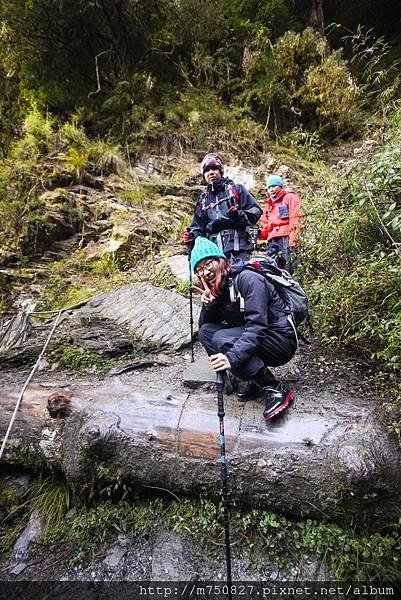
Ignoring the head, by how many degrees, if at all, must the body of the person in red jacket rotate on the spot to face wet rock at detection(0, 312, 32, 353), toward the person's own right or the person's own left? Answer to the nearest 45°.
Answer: approximately 45° to the person's own right

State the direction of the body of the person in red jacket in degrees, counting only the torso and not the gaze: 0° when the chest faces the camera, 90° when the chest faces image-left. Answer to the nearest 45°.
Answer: approximately 45°

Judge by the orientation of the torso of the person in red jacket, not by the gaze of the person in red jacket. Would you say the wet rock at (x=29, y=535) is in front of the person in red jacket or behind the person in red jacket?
in front

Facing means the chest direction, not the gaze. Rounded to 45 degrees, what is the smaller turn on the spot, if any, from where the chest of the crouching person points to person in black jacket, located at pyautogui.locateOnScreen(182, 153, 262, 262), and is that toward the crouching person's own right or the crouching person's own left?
approximately 135° to the crouching person's own right

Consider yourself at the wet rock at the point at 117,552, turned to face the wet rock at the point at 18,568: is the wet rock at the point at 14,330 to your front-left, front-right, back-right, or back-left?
front-right

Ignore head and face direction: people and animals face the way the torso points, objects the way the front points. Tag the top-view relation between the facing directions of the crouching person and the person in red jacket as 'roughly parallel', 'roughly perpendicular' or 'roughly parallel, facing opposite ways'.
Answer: roughly parallel

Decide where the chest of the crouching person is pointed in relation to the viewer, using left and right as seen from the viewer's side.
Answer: facing the viewer and to the left of the viewer

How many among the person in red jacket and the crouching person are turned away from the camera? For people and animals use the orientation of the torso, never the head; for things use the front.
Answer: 0

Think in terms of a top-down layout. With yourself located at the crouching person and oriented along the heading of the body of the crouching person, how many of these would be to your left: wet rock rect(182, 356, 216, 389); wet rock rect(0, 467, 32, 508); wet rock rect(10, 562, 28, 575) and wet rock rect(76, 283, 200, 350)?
0

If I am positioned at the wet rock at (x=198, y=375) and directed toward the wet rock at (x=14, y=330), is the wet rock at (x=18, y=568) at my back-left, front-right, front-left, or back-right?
front-left

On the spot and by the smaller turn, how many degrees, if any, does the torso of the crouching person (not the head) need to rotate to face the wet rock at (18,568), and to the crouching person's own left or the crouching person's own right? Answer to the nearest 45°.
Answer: approximately 45° to the crouching person's own right

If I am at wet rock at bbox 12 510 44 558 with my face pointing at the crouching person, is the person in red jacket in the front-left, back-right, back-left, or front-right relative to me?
front-left

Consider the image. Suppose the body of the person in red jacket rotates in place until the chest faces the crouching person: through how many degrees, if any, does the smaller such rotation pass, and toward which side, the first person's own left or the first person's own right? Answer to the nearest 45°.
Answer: approximately 45° to the first person's own left

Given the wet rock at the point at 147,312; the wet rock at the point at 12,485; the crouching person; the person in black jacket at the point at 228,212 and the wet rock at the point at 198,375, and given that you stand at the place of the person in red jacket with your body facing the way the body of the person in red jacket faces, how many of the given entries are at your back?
0

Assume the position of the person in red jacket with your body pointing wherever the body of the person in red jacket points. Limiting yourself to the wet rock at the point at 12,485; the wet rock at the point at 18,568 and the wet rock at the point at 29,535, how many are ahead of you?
3

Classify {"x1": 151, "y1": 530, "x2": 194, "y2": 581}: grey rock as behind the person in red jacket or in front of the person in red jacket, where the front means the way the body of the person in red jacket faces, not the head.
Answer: in front

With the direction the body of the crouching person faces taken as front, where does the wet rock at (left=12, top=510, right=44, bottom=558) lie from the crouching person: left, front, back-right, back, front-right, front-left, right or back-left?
front-right

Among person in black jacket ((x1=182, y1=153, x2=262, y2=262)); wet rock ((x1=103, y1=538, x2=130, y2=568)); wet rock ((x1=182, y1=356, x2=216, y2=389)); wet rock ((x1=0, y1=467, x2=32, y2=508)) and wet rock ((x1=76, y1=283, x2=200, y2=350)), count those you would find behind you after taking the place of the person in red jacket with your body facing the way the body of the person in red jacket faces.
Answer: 0
